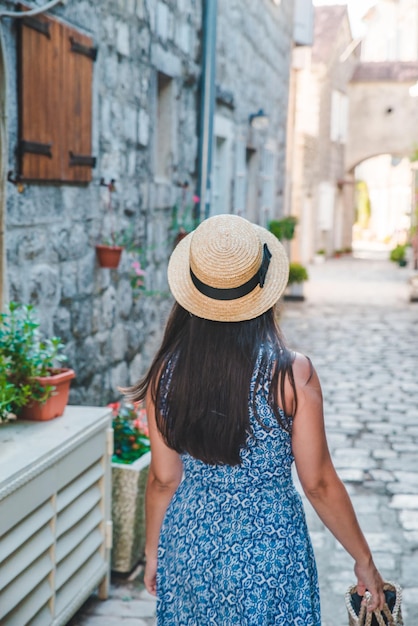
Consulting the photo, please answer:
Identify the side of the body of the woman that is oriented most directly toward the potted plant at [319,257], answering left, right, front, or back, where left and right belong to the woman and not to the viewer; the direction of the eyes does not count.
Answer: front

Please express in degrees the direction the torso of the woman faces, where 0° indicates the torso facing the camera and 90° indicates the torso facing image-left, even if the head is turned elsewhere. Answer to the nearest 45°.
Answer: approximately 180°

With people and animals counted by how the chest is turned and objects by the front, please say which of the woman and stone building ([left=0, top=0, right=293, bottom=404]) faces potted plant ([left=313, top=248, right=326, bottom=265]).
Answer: the woman

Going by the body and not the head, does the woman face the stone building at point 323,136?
yes

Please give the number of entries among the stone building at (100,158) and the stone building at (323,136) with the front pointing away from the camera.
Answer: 0

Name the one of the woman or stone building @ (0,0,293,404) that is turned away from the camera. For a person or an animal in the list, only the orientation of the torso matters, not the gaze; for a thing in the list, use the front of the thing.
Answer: the woman

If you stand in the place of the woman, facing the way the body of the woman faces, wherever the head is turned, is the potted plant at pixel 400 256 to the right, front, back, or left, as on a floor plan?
front

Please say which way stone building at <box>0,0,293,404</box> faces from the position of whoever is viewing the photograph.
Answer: facing the viewer and to the right of the viewer

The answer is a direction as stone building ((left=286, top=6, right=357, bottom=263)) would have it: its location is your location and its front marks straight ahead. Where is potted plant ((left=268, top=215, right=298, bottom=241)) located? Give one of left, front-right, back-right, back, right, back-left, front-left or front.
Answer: front-right

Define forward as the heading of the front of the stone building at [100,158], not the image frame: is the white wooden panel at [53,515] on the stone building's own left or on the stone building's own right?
on the stone building's own right

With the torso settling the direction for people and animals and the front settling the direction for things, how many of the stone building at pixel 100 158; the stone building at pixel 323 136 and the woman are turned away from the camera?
1

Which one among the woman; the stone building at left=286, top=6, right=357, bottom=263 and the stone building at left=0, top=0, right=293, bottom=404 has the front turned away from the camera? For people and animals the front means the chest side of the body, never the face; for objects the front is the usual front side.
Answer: the woman

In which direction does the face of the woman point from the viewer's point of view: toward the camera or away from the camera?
away from the camera
